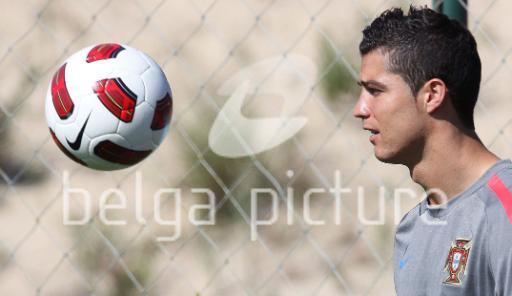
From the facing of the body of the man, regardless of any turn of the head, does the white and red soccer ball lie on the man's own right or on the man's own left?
on the man's own right

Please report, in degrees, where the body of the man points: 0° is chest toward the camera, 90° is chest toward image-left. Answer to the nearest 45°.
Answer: approximately 45°

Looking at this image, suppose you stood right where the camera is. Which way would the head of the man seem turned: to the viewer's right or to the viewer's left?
to the viewer's left
